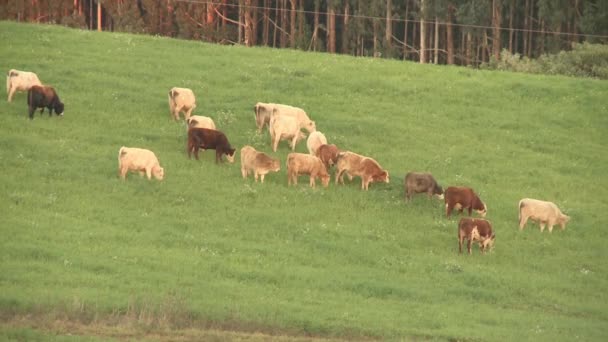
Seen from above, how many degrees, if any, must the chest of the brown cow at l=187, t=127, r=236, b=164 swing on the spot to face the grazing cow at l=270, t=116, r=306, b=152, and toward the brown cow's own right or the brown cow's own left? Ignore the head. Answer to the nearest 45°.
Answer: approximately 45° to the brown cow's own left

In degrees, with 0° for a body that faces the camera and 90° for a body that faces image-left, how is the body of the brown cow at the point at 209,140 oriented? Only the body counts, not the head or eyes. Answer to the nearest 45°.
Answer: approximately 270°

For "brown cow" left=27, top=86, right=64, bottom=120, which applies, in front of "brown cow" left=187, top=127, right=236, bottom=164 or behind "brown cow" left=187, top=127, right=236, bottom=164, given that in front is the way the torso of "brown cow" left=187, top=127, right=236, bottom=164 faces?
behind

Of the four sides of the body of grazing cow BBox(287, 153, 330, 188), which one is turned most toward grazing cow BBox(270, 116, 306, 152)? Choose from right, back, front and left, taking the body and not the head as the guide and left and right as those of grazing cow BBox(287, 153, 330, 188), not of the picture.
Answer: left

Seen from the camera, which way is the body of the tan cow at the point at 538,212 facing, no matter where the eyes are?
to the viewer's right

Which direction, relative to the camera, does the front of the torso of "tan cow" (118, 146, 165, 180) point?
to the viewer's right

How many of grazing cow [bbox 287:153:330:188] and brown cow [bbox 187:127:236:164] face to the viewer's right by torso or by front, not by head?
2

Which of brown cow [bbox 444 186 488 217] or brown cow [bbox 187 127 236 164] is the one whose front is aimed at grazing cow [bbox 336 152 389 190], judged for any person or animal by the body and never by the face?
brown cow [bbox 187 127 236 164]

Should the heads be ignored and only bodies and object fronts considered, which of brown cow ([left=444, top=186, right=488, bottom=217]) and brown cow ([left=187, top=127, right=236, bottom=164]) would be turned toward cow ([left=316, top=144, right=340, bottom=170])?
brown cow ([left=187, top=127, right=236, bottom=164])

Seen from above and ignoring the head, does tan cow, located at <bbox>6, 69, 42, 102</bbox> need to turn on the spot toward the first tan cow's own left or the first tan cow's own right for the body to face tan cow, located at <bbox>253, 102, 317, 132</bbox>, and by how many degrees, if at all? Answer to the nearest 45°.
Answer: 0° — it already faces it

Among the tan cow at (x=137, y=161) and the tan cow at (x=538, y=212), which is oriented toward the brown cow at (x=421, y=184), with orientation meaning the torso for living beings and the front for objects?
the tan cow at (x=137, y=161)

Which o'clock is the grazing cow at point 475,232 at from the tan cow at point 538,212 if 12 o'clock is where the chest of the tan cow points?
The grazing cow is roughly at 4 o'clock from the tan cow.

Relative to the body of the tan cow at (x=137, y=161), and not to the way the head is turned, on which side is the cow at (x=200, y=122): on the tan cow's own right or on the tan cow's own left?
on the tan cow's own left
